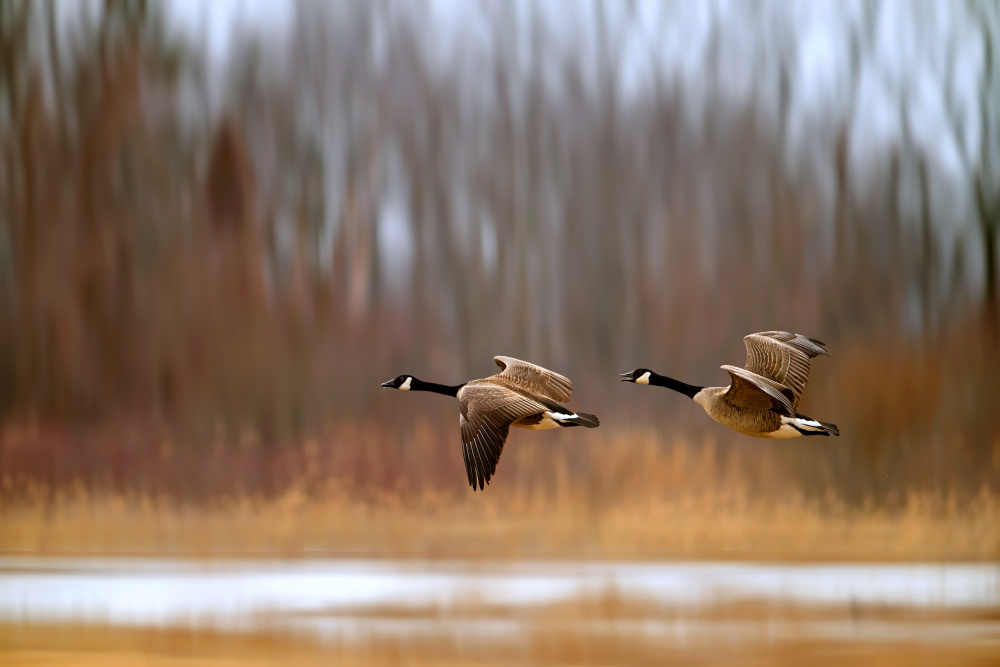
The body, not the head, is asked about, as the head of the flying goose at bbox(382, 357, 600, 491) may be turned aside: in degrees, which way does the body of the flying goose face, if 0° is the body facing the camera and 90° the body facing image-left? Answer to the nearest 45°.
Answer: approximately 90°

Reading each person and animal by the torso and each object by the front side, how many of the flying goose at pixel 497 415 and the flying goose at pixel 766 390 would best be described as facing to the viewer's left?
2

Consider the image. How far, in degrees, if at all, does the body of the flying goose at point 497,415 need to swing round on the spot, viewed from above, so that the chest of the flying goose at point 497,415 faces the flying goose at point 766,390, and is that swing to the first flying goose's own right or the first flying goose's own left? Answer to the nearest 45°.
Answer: approximately 180°

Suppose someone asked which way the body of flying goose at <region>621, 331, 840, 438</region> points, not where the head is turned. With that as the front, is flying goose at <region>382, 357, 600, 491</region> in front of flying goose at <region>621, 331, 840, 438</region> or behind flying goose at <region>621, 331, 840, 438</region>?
in front

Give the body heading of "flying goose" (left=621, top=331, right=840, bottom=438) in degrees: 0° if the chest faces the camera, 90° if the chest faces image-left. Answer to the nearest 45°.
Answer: approximately 90°
